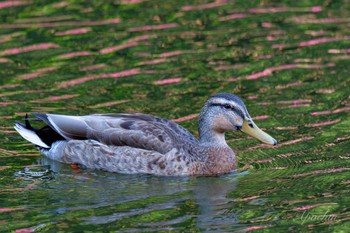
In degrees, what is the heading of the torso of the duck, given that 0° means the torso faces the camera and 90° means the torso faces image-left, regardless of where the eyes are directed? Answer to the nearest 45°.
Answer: approximately 270°
